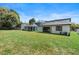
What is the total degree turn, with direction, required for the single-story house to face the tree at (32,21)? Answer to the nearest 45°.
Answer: approximately 45° to its right

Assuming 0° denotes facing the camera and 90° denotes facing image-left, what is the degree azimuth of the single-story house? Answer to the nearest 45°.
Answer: approximately 45°
